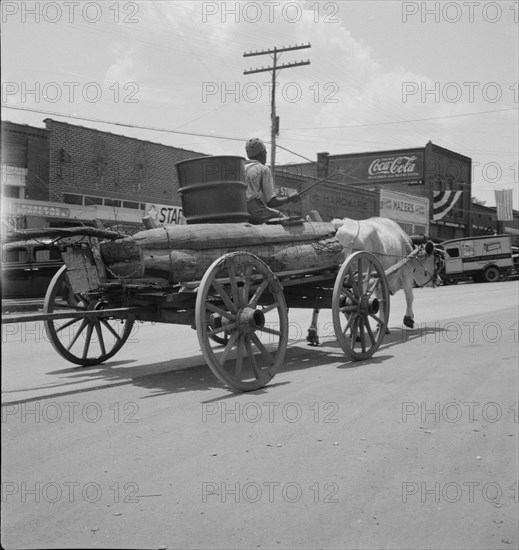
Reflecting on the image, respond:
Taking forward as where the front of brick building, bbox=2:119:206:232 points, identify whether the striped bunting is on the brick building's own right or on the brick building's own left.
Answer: on the brick building's own left

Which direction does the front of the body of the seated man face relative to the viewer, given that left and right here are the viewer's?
facing away from the viewer and to the right of the viewer

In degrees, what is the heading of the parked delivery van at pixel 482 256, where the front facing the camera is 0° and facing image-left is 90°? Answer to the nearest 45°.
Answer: approximately 90°

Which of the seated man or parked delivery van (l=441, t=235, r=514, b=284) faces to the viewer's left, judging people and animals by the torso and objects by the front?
the parked delivery van

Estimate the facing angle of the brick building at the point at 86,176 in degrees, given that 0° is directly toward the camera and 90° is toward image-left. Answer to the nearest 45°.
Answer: approximately 315°

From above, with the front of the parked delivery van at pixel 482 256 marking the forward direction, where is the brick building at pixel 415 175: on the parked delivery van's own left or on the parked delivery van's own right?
on the parked delivery van's own right

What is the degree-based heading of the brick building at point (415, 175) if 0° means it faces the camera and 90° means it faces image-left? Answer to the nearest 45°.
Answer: approximately 315°

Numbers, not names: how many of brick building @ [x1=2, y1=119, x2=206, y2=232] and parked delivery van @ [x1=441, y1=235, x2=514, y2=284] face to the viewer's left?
1

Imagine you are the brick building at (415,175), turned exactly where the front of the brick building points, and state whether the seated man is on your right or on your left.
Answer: on your right

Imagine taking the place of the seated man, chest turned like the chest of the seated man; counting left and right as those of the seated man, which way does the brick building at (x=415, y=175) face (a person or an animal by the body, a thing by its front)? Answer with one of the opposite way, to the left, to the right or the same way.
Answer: to the right

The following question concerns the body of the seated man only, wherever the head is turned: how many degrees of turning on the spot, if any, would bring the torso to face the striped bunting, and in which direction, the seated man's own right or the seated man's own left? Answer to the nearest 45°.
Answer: approximately 45° to the seated man's own left
